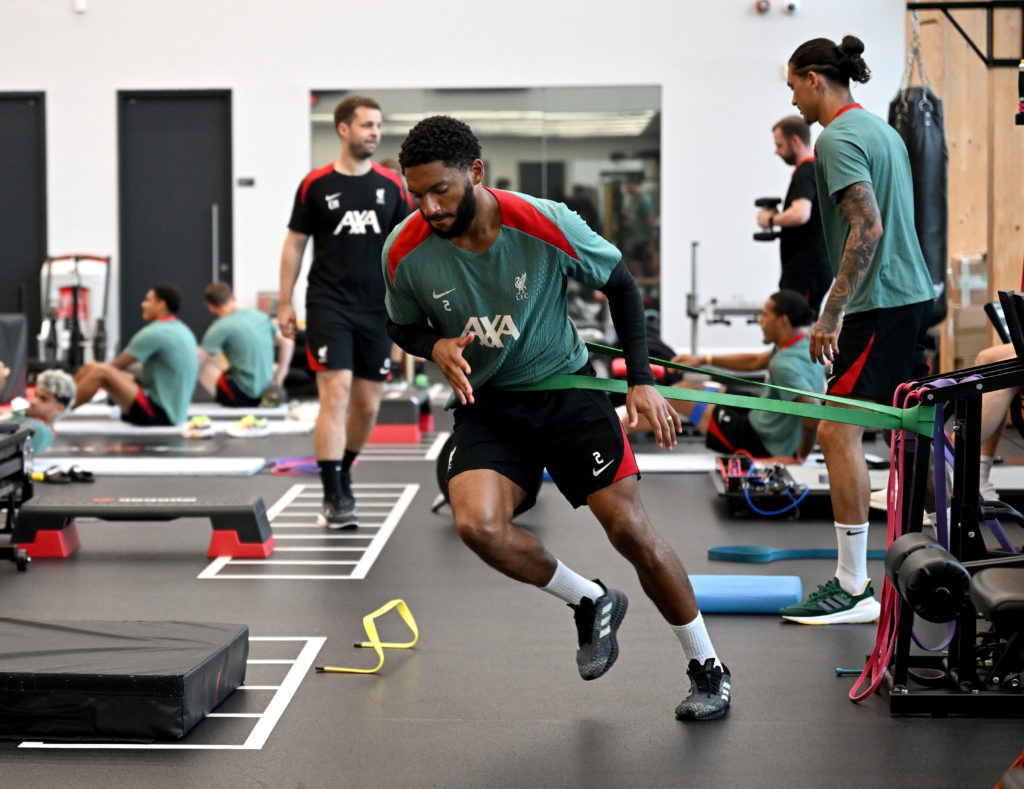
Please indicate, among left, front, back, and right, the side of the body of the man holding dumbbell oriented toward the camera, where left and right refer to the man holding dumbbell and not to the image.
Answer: left

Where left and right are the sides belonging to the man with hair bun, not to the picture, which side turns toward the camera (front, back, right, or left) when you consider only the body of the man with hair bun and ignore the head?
left

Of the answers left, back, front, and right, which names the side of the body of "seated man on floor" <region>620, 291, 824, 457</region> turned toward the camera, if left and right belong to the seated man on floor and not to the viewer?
left

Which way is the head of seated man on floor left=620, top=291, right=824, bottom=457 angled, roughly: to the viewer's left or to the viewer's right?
to the viewer's left

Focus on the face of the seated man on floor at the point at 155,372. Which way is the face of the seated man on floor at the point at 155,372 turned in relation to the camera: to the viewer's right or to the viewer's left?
to the viewer's left

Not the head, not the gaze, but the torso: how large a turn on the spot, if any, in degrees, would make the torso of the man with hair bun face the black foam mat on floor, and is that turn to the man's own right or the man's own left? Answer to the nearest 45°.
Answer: approximately 45° to the man's own left

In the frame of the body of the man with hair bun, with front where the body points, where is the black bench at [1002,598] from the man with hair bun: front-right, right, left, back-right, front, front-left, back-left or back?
left

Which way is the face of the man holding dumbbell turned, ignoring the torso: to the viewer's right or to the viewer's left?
to the viewer's left

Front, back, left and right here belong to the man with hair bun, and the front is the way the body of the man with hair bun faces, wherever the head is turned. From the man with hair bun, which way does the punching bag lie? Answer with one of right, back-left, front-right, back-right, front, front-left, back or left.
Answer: right
